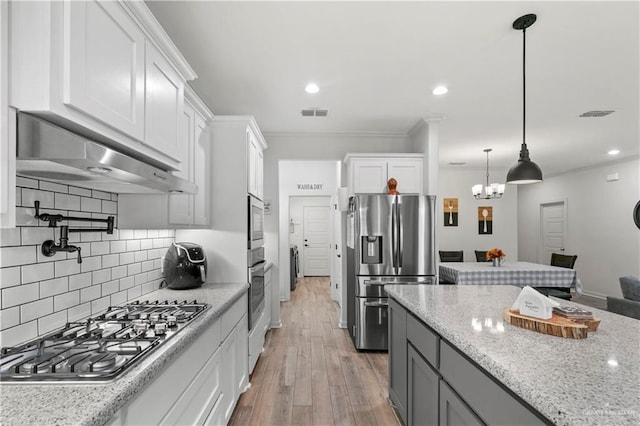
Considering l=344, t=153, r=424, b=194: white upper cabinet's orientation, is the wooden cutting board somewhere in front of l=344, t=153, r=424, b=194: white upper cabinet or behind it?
in front

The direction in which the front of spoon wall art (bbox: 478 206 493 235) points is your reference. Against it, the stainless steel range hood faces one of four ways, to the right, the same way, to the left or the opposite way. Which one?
to the left

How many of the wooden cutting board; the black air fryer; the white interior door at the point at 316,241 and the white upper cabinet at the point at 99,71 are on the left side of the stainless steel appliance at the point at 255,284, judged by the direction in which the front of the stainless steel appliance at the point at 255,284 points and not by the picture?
1

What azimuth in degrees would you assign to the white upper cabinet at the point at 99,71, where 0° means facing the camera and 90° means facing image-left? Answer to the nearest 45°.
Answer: approximately 315°

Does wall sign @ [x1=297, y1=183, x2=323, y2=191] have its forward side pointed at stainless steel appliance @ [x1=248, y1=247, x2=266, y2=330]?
yes

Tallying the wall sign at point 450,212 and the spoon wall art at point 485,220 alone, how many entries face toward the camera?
2

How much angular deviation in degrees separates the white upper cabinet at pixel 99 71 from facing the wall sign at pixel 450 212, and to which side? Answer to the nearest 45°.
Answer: approximately 90° to its left

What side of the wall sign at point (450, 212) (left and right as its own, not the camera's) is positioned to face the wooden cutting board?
front

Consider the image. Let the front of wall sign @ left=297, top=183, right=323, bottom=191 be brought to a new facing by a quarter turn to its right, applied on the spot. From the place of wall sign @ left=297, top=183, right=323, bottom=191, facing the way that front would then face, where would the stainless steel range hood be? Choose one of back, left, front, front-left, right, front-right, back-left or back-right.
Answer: left

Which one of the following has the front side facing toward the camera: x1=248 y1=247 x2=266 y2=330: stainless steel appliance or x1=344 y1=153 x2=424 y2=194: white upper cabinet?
the white upper cabinet

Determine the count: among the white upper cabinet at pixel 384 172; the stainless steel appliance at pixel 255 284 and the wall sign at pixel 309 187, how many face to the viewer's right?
1

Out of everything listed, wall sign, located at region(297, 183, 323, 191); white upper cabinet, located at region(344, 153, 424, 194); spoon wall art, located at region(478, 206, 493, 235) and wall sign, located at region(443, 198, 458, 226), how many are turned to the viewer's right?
0

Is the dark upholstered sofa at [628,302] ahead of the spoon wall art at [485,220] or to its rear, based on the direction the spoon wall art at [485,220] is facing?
ahead

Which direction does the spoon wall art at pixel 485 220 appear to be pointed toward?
toward the camera

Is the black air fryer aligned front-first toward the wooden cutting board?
yes

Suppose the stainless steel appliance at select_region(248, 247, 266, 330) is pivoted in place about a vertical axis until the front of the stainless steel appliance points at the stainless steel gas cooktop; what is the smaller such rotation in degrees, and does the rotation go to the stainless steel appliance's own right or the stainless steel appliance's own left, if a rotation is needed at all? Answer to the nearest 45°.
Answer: approximately 90° to the stainless steel appliance's own right

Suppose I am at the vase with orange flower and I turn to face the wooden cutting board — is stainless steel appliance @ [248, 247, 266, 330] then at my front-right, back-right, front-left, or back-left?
front-right

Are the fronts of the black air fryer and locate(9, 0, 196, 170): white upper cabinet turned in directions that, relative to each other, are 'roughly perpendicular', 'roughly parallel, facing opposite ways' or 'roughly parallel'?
roughly parallel

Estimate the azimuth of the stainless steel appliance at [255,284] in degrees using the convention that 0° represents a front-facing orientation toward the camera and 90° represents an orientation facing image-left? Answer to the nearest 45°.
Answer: approximately 270°

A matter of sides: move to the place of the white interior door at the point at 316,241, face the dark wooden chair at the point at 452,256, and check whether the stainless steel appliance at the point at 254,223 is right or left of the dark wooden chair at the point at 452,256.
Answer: right

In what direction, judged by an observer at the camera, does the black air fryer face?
facing the viewer and to the right of the viewer

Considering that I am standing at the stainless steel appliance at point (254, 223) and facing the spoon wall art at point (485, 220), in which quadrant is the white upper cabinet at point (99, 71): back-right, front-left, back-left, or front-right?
back-right

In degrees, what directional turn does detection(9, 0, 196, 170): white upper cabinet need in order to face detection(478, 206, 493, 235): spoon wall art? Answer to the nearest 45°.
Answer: approximately 90° to its left
